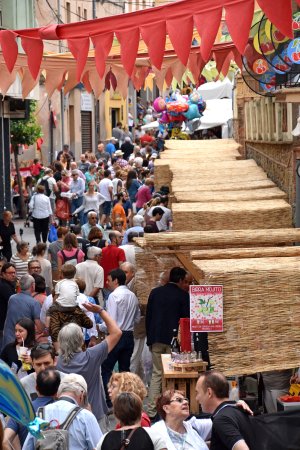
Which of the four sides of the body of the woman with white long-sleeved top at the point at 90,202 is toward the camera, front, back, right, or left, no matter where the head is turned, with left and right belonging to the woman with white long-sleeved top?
front

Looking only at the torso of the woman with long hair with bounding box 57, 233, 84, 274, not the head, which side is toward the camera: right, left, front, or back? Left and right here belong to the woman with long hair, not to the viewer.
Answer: back

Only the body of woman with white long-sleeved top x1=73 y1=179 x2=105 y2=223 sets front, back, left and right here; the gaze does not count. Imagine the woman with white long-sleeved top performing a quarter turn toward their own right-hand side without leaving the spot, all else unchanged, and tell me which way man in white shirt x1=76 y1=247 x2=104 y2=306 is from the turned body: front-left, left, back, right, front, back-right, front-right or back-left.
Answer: left

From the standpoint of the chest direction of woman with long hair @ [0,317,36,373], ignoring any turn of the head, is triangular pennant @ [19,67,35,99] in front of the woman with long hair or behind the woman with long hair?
behind

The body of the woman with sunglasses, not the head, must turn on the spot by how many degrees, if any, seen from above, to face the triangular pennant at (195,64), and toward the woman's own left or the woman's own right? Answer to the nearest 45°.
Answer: approximately 135° to the woman's own left

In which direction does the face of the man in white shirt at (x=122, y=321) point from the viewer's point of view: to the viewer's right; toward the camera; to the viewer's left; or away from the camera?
to the viewer's left

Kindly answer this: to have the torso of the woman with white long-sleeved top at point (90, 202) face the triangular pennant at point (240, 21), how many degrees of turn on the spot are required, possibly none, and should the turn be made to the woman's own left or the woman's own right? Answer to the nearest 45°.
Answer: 0° — they already face it

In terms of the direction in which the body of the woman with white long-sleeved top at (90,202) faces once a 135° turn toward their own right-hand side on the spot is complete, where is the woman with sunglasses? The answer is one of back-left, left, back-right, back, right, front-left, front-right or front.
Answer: back-left

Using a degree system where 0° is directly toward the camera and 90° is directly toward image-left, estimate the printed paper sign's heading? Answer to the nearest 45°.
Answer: approximately 0°
